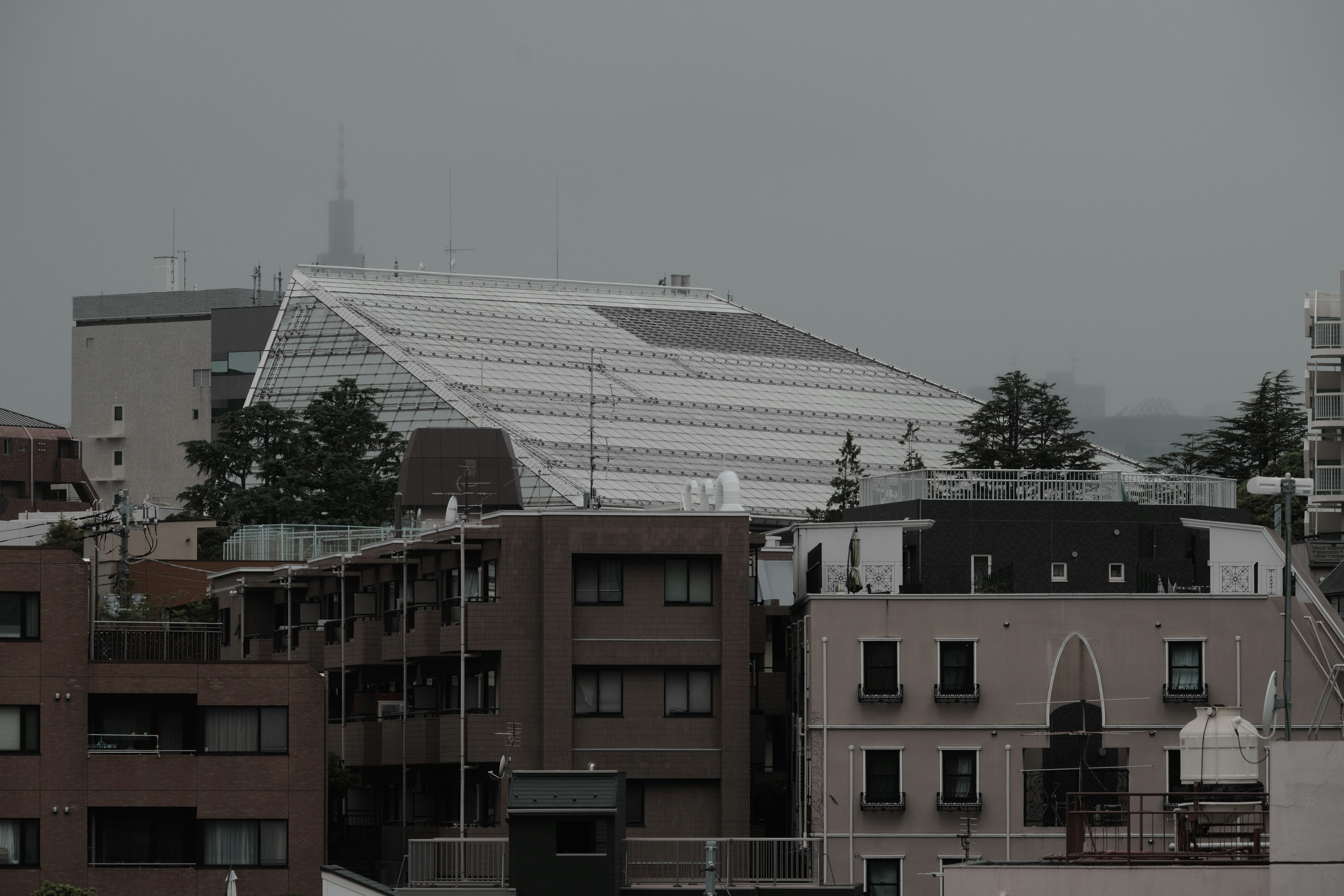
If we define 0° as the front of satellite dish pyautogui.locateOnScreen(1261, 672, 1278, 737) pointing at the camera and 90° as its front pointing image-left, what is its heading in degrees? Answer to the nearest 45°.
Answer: approximately 90°

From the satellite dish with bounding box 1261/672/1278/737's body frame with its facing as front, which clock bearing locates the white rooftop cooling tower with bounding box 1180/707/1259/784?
The white rooftop cooling tower is roughly at 1 o'clock from the satellite dish.
